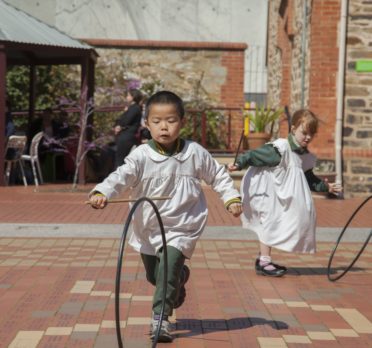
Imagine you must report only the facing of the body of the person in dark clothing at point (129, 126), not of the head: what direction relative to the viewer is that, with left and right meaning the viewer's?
facing to the left of the viewer

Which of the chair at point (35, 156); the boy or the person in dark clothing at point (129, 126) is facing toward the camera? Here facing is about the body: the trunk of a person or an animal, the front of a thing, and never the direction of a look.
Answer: the boy

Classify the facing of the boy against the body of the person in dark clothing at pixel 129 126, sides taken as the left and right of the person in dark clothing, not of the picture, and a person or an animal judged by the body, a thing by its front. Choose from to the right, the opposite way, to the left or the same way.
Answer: to the left

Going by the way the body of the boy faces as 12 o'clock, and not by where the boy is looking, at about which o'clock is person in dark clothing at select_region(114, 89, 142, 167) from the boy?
The person in dark clothing is roughly at 6 o'clock from the boy.

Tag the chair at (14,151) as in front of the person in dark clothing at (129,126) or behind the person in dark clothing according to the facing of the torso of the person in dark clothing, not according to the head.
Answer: in front

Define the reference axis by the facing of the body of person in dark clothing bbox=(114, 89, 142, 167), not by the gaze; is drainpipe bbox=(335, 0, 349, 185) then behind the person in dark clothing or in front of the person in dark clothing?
behind

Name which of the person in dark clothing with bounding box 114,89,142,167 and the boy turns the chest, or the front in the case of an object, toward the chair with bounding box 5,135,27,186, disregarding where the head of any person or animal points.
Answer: the person in dark clothing

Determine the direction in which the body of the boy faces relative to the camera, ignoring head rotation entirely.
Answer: toward the camera

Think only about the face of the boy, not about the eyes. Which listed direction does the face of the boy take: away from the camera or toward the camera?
toward the camera

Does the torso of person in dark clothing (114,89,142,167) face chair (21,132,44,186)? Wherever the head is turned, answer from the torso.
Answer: yes
